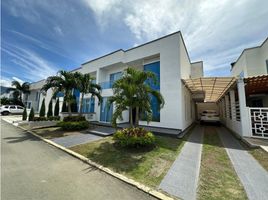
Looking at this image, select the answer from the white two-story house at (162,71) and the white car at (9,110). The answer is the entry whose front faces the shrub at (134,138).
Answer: the white two-story house

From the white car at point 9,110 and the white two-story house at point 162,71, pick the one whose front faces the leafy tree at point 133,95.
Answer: the white two-story house

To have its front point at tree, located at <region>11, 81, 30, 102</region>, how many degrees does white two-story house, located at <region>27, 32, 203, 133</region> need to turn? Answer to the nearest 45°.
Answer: approximately 90° to its right

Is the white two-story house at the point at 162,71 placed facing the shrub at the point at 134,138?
yes

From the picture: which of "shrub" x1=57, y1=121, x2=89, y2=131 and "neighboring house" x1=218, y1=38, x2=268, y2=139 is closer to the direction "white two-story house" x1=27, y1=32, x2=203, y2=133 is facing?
the shrub

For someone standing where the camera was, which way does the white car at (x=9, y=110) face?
facing to the left of the viewer

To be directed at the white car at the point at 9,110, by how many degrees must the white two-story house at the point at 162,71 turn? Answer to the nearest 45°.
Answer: approximately 90° to its right

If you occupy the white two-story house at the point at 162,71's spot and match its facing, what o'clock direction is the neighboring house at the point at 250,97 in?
The neighboring house is roughly at 8 o'clock from the white two-story house.

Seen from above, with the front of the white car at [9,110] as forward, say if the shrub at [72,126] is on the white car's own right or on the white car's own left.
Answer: on the white car's own left
